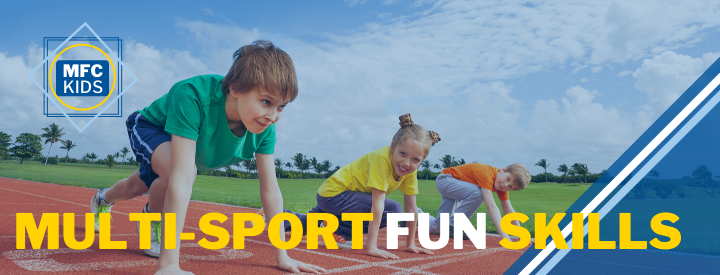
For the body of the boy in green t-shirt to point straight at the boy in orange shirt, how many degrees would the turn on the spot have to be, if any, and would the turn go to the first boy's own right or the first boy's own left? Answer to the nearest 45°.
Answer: approximately 90° to the first boy's own left

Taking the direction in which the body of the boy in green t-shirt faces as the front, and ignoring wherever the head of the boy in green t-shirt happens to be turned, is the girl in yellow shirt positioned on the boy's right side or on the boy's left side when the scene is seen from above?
on the boy's left side

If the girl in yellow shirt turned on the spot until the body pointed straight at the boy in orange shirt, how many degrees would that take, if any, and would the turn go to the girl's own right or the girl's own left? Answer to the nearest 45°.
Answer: approximately 90° to the girl's own left

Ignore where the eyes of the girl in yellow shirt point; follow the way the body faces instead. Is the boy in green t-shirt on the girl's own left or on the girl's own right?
on the girl's own right
